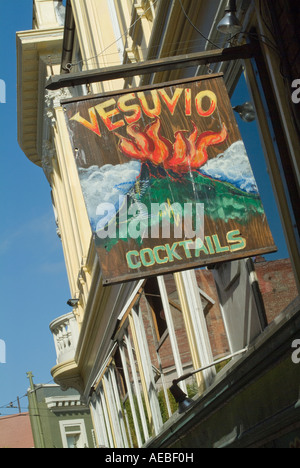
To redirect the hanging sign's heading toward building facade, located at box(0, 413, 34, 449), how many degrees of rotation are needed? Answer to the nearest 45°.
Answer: approximately 180°

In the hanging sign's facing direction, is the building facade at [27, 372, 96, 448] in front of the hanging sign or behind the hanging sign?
behind

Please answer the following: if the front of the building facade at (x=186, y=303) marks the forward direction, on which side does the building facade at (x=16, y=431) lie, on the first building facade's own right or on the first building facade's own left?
on the first building facade's own right

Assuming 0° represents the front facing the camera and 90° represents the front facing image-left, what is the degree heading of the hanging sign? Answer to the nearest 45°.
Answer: approximately 0°
